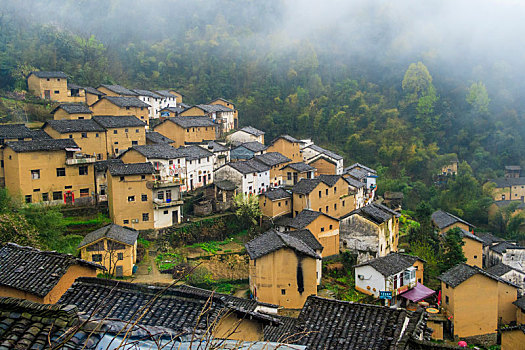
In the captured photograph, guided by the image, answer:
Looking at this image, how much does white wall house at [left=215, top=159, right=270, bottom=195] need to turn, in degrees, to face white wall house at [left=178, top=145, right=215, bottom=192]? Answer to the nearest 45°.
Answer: approximately 135° to its right

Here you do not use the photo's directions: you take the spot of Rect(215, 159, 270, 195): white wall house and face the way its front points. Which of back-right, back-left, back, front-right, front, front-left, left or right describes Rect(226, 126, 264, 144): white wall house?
back-left

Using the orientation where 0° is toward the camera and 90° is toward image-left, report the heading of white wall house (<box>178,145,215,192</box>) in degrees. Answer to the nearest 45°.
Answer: approximately 315°

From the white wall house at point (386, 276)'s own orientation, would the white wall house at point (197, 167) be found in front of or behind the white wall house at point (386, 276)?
behind

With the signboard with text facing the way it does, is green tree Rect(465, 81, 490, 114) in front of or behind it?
behind

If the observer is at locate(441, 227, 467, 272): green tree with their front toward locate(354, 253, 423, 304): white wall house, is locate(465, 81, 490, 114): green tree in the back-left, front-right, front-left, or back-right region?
back-right

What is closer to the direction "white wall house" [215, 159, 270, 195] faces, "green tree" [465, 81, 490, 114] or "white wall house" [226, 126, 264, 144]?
the green tree

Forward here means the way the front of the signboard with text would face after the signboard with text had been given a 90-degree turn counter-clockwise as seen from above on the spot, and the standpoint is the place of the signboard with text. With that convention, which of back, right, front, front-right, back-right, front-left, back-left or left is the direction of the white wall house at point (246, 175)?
back-left

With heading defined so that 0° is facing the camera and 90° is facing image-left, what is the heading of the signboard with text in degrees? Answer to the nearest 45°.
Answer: approximately 0°

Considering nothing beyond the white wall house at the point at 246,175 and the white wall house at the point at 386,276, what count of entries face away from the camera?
0

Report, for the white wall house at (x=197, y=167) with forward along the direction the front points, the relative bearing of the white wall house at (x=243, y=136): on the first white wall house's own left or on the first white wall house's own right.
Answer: on the first white wall house's own left
